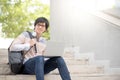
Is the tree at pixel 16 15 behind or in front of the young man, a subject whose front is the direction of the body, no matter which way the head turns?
behind

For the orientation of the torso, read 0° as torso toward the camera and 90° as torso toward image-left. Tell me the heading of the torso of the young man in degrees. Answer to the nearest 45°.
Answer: approximately 315°
